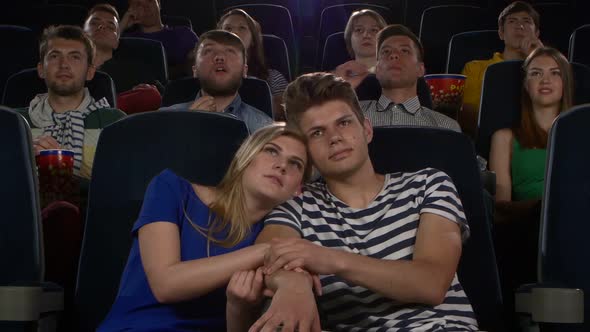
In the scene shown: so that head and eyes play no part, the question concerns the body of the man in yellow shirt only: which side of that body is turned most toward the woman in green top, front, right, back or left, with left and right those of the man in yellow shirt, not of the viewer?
front

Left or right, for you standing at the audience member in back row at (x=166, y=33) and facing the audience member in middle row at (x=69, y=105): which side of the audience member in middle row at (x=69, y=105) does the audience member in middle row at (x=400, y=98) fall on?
left

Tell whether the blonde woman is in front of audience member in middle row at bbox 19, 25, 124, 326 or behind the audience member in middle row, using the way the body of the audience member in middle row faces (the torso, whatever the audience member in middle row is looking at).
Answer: in front

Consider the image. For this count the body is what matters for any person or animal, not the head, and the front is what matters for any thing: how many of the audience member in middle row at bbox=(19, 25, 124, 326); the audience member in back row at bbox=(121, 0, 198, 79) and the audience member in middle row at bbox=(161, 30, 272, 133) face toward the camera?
3

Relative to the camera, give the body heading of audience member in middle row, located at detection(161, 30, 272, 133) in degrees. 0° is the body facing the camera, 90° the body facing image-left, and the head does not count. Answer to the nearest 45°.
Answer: approximately 0°

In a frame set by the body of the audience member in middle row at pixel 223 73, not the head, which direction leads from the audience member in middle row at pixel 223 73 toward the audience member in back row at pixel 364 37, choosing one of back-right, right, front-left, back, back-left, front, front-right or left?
back-left

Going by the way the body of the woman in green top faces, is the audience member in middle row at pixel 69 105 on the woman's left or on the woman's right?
on the woman's right

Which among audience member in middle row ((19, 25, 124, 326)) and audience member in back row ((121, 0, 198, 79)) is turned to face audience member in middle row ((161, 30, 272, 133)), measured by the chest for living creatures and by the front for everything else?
audience member in back row ((121, 0, 198, 79))

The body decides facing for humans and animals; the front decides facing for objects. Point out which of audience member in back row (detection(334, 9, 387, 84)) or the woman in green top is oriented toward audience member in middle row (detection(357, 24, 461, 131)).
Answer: audience member in back row (detection(334, 9, 387, 84))
